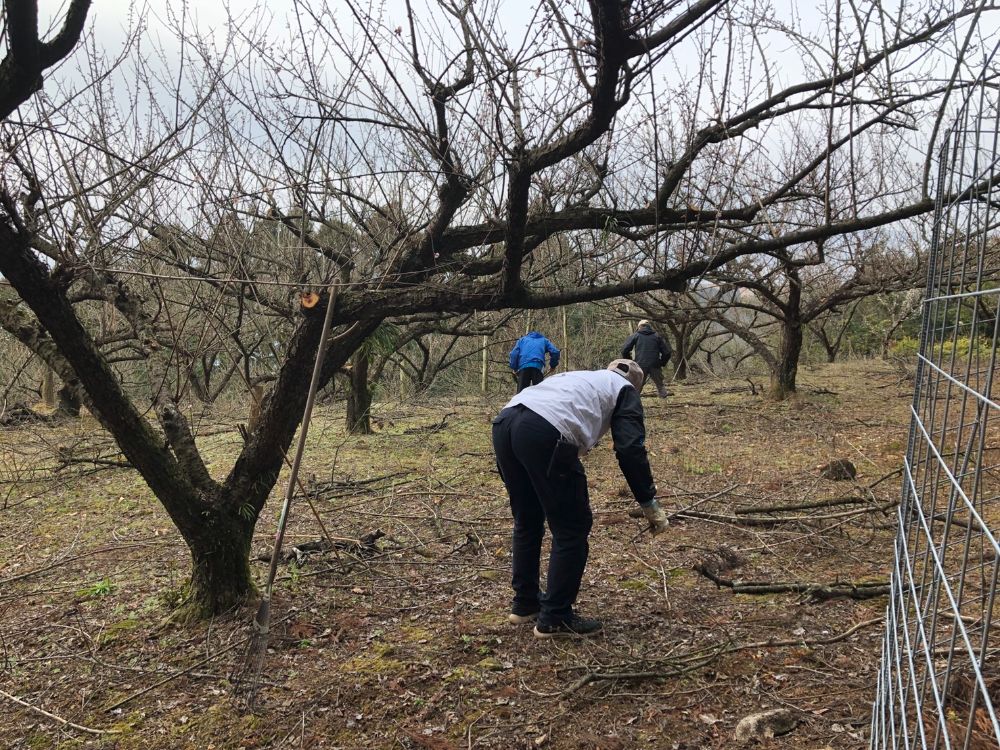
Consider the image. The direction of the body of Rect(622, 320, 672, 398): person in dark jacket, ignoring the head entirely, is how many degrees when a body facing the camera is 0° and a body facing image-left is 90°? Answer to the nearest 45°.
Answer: approximately 180°

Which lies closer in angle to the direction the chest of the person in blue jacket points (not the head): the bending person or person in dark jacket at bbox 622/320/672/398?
the person in dark jacket

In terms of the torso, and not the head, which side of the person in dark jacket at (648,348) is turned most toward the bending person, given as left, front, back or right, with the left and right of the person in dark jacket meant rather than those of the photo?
back

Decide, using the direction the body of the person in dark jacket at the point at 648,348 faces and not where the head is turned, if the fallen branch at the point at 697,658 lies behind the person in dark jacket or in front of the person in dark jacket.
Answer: behind

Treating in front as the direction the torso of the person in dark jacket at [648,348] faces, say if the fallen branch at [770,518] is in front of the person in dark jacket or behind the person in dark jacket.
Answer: behind

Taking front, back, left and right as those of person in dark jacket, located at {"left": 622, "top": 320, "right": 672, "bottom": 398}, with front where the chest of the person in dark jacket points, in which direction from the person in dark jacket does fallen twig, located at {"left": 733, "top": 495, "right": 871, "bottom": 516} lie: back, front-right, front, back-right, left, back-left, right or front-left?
back

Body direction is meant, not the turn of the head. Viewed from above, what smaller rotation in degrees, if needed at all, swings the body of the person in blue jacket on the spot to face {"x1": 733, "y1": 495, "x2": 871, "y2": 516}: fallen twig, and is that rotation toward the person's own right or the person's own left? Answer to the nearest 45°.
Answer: approximately 135° to the person's own right

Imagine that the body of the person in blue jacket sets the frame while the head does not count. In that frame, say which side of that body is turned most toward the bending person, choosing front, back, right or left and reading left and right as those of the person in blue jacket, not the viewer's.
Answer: back

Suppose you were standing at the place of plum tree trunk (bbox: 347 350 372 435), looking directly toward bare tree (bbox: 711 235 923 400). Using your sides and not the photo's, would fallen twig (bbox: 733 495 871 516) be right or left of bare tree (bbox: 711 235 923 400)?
right

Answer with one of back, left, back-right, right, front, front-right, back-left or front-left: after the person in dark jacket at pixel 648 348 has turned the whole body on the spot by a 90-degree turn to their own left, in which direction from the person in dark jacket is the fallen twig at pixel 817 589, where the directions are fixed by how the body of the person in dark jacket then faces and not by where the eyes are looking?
left

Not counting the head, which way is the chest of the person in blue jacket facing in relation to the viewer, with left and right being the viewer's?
facing away from the viewer

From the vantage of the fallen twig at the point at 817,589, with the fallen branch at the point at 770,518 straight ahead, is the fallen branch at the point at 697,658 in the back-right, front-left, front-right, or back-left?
back-left

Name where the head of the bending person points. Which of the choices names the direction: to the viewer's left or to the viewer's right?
to the viewer's right
